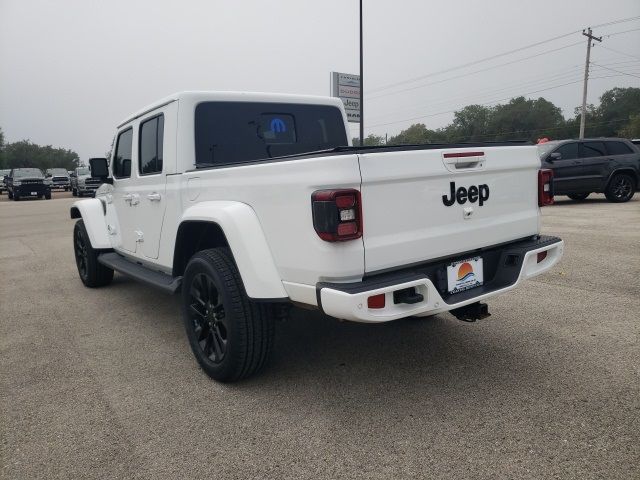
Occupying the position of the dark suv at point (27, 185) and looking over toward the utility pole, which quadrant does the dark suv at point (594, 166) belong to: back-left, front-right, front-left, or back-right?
front-right

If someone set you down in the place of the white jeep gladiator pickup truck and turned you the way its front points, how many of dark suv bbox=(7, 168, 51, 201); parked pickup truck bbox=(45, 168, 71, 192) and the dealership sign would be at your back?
0

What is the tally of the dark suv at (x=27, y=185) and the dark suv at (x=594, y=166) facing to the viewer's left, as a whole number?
1

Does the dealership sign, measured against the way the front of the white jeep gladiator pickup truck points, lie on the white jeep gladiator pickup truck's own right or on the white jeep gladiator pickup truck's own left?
on the white jeep gladiator pickup truck's own right

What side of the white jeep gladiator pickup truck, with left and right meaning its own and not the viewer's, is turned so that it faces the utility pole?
right

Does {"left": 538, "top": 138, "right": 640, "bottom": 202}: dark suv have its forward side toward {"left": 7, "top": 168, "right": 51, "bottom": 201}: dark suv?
yes

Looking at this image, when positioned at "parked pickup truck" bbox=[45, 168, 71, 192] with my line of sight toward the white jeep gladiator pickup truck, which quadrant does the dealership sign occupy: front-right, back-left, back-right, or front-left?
front-left

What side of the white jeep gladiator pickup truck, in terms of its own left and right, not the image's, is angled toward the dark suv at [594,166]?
right

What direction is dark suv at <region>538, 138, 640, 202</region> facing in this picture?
to the viewer's left

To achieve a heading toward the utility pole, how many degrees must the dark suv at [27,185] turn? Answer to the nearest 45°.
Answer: approximately 45° to its left

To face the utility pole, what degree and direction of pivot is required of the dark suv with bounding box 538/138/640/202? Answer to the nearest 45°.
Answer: approximately 90° to its right

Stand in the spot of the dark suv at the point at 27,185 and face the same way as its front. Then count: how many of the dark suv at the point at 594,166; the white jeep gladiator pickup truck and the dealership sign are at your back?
0

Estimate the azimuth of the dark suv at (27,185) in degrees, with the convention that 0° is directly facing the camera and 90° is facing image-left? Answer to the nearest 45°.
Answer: approximately 315°

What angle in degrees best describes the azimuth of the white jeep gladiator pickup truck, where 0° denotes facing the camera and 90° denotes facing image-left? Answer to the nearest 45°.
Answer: approximately 135°

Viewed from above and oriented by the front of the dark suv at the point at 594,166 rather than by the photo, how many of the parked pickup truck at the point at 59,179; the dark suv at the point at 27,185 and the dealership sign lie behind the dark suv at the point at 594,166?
0

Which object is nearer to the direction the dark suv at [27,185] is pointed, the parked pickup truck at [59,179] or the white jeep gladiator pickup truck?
the white jeep gladiator pickup truck
